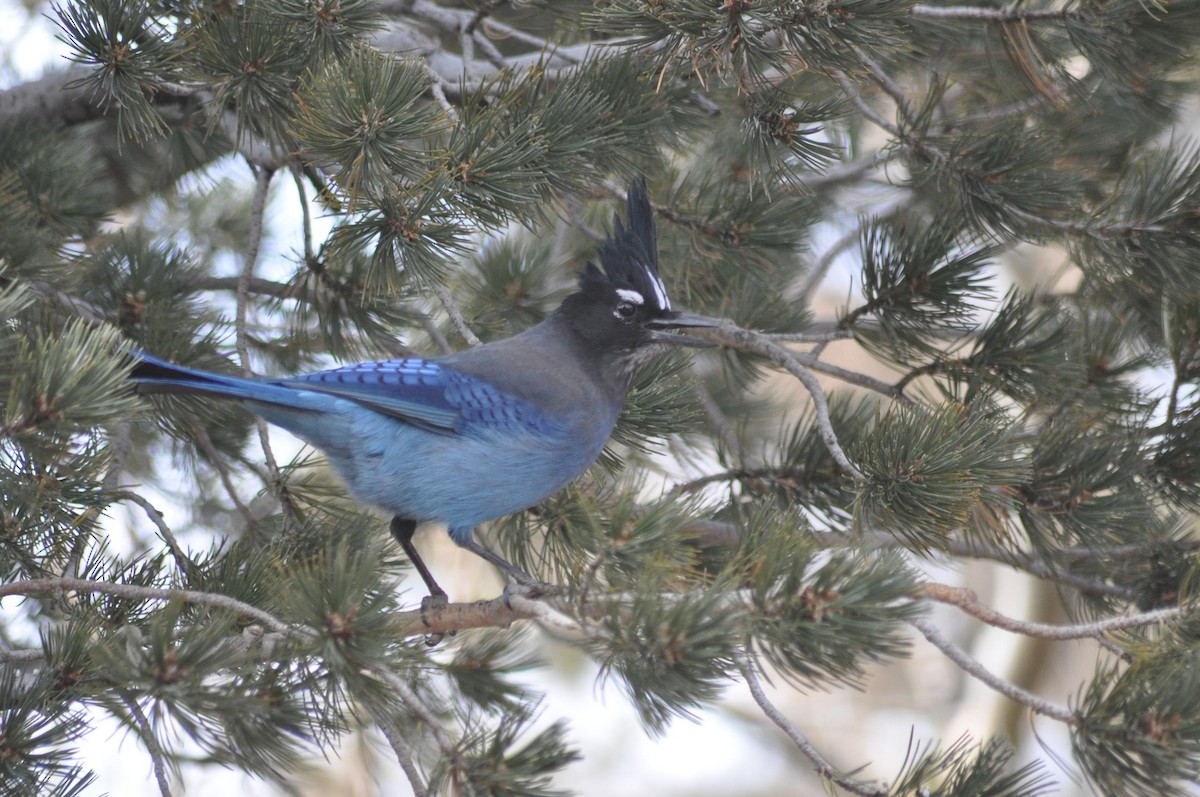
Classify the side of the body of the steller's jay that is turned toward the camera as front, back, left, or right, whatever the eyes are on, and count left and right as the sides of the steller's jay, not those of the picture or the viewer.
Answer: right
